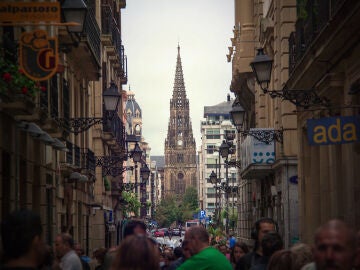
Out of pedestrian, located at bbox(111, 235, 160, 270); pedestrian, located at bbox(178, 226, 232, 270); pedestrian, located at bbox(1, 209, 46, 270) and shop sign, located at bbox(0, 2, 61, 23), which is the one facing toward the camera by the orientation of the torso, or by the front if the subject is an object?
the shop sign

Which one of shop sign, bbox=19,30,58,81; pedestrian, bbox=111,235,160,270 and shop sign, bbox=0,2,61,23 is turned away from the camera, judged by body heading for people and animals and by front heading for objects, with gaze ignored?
the pedestrian

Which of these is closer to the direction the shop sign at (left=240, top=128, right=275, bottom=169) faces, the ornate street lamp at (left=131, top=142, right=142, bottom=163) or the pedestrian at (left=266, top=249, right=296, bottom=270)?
the pedestrian

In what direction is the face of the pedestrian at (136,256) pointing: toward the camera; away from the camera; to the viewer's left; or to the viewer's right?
away from the camera

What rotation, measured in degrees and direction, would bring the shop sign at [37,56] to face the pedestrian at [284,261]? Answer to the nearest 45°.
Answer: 0° — it already faces them

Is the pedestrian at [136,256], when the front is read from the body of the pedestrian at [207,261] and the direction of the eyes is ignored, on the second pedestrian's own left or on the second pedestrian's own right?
on the second pedestrian's own left

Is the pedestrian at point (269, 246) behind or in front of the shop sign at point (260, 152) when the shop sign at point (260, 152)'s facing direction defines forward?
in front

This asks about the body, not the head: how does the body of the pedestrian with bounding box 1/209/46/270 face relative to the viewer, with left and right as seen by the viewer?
facing away from the viewer and to the right of the viewer

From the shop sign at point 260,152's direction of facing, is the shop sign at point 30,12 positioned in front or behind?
in front

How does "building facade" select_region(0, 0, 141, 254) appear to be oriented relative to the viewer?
to the viewer's right

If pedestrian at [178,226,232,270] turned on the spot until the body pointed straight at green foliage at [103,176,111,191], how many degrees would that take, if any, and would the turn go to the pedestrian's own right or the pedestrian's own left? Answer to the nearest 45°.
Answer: approximately 45° to the pedestrian's own right

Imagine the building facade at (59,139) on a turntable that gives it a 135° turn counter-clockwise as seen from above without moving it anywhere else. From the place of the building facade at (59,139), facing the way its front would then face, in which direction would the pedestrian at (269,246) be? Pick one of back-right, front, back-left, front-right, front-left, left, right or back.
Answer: back-left
